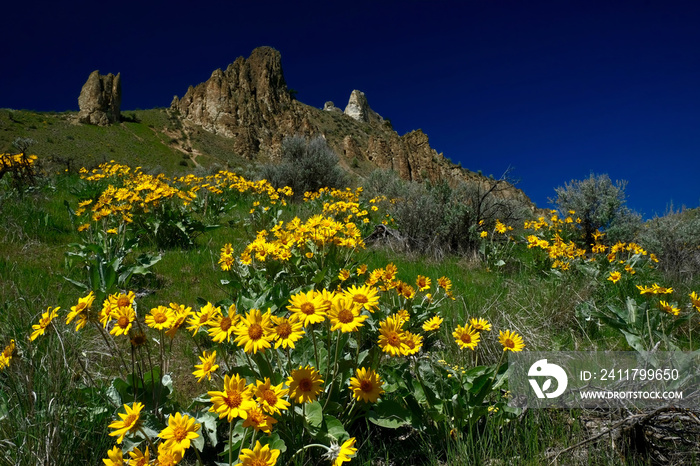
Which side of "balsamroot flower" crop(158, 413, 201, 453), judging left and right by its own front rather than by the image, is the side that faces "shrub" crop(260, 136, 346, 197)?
back

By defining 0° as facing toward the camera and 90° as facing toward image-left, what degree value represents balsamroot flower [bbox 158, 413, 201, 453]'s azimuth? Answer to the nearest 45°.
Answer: approximately 0°

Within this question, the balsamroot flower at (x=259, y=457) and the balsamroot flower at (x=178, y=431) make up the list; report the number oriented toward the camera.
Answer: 2

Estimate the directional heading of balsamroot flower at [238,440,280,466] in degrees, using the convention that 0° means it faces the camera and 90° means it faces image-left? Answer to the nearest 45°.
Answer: approximately 0°
